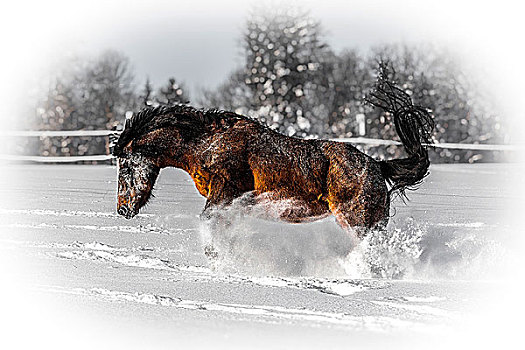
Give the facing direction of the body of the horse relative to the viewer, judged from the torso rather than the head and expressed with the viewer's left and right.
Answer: facing to the left of the viewer
